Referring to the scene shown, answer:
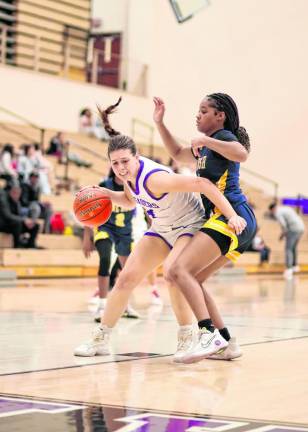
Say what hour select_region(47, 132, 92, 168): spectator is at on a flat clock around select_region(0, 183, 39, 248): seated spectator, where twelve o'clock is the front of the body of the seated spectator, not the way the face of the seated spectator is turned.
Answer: The spectator is roughly at 8 o'clock from the seated spectator.

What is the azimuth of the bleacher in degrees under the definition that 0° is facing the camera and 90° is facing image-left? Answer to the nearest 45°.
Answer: approximately 0°

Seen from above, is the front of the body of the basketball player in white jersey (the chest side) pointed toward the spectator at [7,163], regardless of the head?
no

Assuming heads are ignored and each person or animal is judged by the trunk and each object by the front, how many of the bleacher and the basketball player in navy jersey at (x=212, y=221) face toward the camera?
1

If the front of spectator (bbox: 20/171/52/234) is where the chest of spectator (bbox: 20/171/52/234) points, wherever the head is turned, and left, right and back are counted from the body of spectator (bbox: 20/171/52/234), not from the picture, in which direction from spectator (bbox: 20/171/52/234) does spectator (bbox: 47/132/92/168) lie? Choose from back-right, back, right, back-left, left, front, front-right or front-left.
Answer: back-left

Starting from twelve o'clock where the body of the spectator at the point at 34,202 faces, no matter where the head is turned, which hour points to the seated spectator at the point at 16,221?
The seated spectator is roughly at 2 o'clock from the spectator.

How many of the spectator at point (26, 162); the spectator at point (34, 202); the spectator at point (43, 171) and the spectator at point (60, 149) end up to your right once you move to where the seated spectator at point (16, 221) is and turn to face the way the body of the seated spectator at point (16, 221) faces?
0

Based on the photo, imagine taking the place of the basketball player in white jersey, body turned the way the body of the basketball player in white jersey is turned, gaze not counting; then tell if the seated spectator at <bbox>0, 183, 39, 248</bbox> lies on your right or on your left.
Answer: on your right

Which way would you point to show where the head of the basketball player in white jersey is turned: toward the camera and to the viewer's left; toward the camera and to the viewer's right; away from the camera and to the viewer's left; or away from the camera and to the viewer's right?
toward the camera and to the viewer's left

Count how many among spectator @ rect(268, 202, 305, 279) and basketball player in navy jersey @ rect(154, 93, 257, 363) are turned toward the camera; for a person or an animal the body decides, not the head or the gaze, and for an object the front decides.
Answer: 0

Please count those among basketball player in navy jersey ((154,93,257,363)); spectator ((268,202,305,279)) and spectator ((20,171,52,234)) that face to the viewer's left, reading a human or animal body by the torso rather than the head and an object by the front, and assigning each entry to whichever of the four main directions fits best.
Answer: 2

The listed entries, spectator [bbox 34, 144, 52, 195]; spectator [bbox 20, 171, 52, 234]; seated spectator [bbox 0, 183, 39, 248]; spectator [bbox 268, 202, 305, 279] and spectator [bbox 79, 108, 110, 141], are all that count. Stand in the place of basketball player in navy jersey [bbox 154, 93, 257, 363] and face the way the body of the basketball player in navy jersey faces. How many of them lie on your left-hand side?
0

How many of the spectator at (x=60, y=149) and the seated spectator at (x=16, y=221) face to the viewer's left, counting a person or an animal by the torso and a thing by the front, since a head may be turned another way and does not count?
0

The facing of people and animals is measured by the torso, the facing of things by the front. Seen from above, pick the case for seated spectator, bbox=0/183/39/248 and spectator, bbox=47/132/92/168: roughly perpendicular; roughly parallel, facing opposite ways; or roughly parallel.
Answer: roughly parallel

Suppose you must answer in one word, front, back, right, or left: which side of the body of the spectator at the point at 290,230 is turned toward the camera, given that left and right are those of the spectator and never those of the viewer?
left

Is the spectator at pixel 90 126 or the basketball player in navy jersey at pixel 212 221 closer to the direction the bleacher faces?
the basketball player in navy jersey
